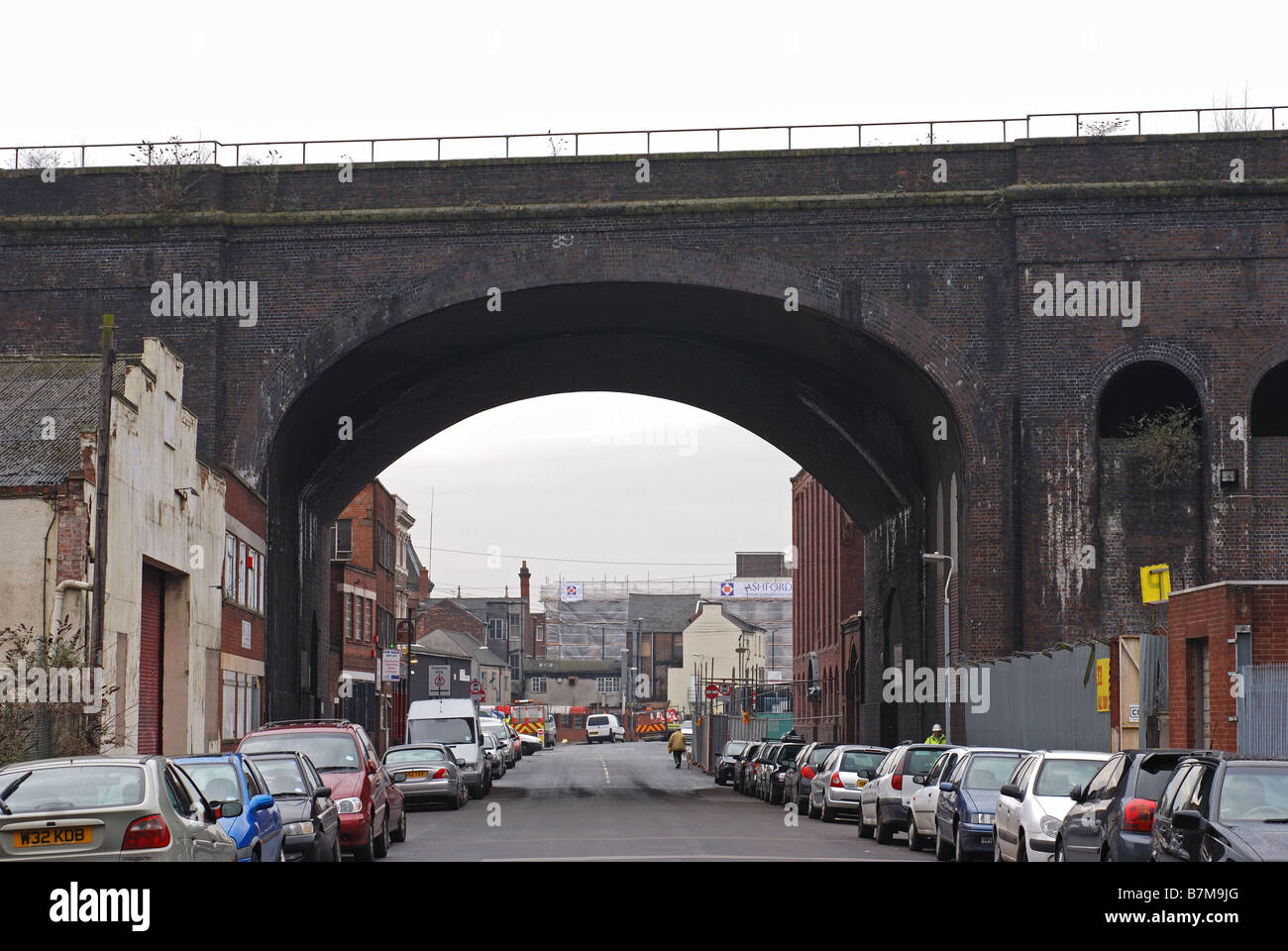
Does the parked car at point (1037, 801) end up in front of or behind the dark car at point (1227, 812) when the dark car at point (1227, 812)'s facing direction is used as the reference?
behind

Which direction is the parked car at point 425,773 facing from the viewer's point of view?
away from the camera

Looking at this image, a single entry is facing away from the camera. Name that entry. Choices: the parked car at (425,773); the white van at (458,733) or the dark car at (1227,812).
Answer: the parked car

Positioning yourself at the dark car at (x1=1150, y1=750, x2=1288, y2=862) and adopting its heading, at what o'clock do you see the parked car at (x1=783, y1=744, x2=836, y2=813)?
The parked car is roughly at 7 o'clock from the dark car.

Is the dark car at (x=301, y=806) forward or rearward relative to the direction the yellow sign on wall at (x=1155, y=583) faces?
forward

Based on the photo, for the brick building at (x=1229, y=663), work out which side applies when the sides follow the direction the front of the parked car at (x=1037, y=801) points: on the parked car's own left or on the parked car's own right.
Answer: on the parked car's own left

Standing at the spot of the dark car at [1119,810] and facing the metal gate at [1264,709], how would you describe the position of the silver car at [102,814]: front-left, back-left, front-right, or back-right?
back-left

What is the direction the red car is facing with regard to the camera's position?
facing the viewer
